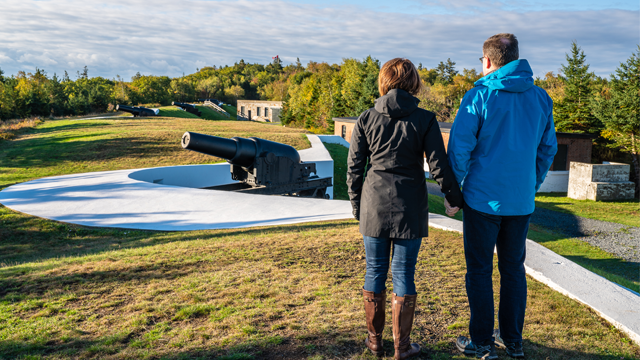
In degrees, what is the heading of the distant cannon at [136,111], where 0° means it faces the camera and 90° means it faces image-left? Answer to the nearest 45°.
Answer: approximately 90°

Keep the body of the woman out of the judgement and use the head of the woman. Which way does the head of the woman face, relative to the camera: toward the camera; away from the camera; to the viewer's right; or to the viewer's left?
away from the camera

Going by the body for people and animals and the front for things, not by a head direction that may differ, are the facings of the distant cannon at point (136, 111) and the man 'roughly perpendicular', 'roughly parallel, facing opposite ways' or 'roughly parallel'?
roughly perpendicular

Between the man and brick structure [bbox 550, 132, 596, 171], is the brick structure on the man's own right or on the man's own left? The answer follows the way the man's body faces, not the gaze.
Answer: on the man's own right

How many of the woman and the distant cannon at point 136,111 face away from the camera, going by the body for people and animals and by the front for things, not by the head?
1

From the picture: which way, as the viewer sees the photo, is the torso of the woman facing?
away from the camera

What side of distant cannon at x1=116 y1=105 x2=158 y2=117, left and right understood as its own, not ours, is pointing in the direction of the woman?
left

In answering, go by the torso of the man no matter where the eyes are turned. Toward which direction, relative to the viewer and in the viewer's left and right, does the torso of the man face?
facing away from the viewer and to the left of the viewer

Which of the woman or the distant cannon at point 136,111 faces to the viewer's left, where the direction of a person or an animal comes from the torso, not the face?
the distant cannon

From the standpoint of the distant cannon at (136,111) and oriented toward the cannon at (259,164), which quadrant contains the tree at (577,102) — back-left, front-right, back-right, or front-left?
front-left
